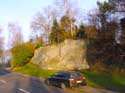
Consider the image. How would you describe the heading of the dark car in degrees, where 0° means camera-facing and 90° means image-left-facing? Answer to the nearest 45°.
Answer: approximately 135°
